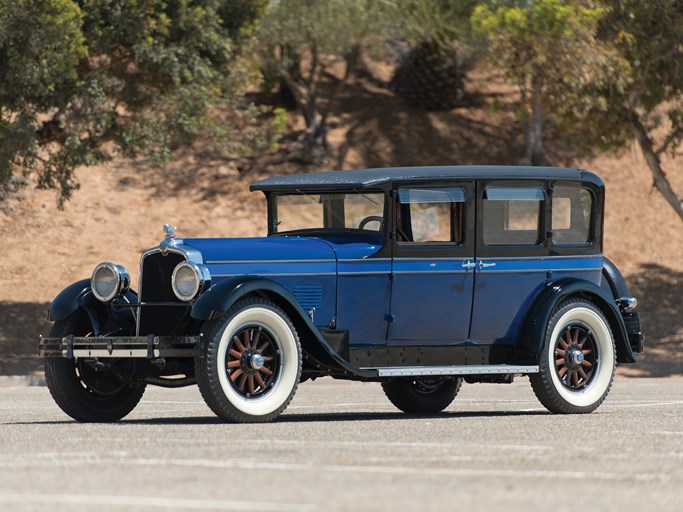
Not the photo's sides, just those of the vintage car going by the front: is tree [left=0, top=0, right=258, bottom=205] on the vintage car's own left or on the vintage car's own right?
on the vintage car's own right

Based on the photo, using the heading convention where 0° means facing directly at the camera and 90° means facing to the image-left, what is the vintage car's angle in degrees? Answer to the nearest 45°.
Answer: approximately 45°

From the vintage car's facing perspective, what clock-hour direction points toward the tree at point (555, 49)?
The tree is roughly at 5 o'clock from the vintage car.

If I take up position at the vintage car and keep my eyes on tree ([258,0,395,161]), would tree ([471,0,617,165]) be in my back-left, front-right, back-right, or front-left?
front-right

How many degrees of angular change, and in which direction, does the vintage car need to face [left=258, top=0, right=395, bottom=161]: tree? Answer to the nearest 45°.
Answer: approximately 135° to its right

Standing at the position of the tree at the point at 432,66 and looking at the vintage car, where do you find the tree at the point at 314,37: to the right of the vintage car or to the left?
right

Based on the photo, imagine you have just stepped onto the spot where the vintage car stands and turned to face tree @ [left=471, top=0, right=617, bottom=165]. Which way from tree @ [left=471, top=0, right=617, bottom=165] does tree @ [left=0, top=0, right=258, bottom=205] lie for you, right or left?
left

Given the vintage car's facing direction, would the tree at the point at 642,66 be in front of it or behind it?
behind

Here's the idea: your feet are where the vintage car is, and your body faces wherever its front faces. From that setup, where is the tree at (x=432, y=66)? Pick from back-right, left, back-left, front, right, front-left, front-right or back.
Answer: back-right
